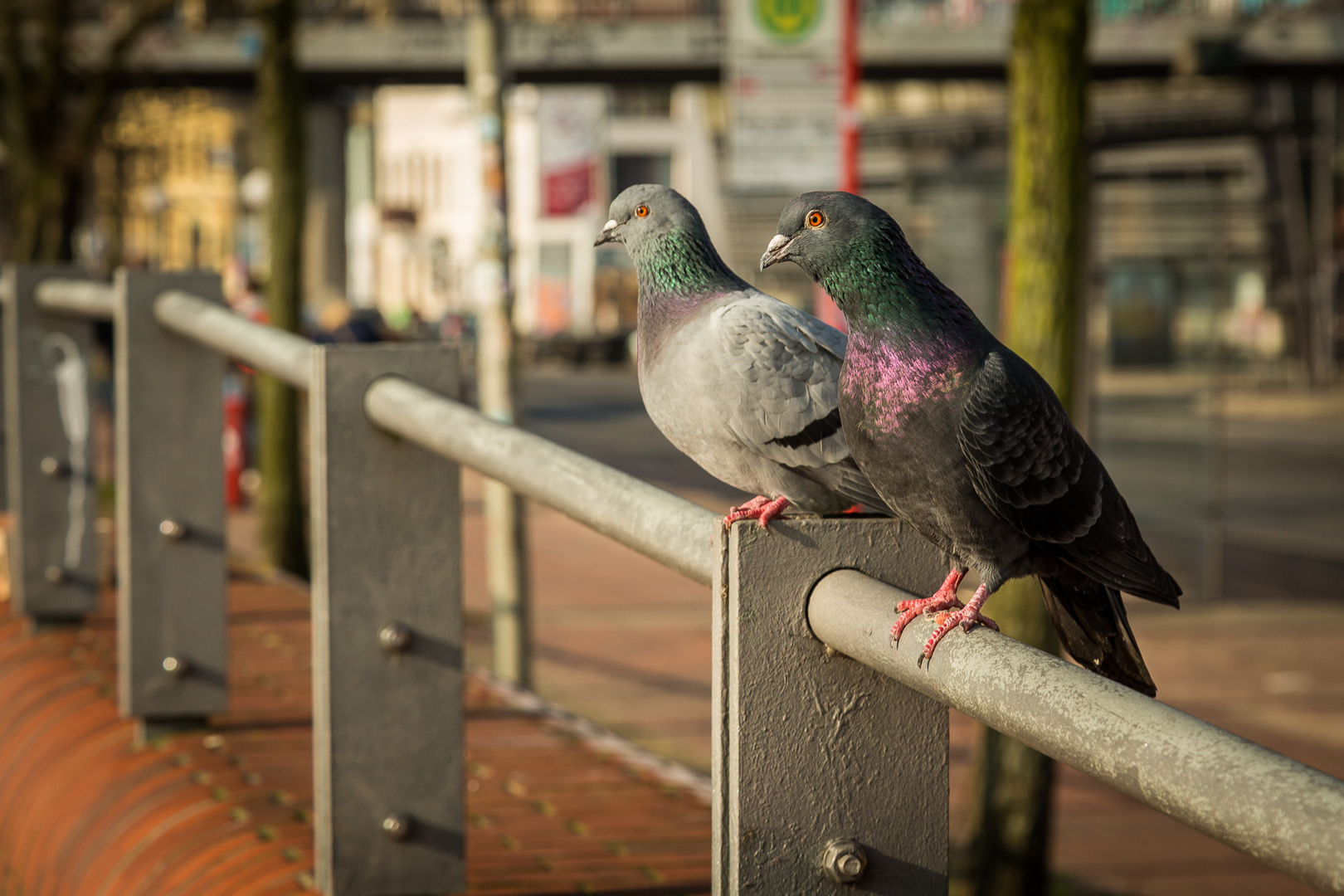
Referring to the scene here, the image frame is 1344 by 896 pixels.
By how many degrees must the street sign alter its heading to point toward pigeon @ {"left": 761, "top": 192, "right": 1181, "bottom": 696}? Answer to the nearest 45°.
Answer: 0° — it already faces it

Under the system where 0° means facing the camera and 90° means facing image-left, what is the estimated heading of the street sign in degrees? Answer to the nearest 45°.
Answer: approximately 0°

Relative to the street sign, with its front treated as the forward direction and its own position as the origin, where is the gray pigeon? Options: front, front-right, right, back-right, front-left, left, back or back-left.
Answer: front

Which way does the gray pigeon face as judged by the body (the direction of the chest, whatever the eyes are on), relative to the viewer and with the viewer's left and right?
facing to the left of the viewer

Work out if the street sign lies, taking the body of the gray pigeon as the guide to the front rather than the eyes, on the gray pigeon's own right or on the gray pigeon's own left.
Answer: on the gray pigeon's own right

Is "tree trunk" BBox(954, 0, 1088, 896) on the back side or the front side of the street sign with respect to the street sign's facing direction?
on the front side

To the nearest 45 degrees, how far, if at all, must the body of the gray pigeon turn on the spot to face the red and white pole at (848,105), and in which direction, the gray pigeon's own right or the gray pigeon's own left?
approximately 90° to the gray pigeon's own right

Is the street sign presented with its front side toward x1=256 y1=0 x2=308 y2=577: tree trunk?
no

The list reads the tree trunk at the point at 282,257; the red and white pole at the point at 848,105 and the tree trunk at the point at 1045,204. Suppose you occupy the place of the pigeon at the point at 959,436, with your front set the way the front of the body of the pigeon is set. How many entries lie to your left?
0

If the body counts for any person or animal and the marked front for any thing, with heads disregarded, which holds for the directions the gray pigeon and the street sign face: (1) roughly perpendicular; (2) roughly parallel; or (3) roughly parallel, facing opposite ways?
roughly perpendicular

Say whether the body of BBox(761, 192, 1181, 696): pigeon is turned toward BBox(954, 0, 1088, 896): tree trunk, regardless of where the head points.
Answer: no

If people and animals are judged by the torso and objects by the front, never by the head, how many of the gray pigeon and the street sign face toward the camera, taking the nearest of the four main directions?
1

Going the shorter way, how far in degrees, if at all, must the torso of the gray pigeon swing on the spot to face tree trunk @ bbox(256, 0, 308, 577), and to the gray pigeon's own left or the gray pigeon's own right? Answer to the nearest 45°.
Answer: approximately 90° to the gray pigeon's own right

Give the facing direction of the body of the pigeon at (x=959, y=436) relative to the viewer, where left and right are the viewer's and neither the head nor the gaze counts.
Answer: facing the viewer and to the left of the viewer

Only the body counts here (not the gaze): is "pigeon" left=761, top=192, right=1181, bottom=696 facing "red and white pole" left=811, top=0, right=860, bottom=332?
no

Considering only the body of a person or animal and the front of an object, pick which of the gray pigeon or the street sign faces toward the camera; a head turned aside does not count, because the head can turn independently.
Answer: the street sign
